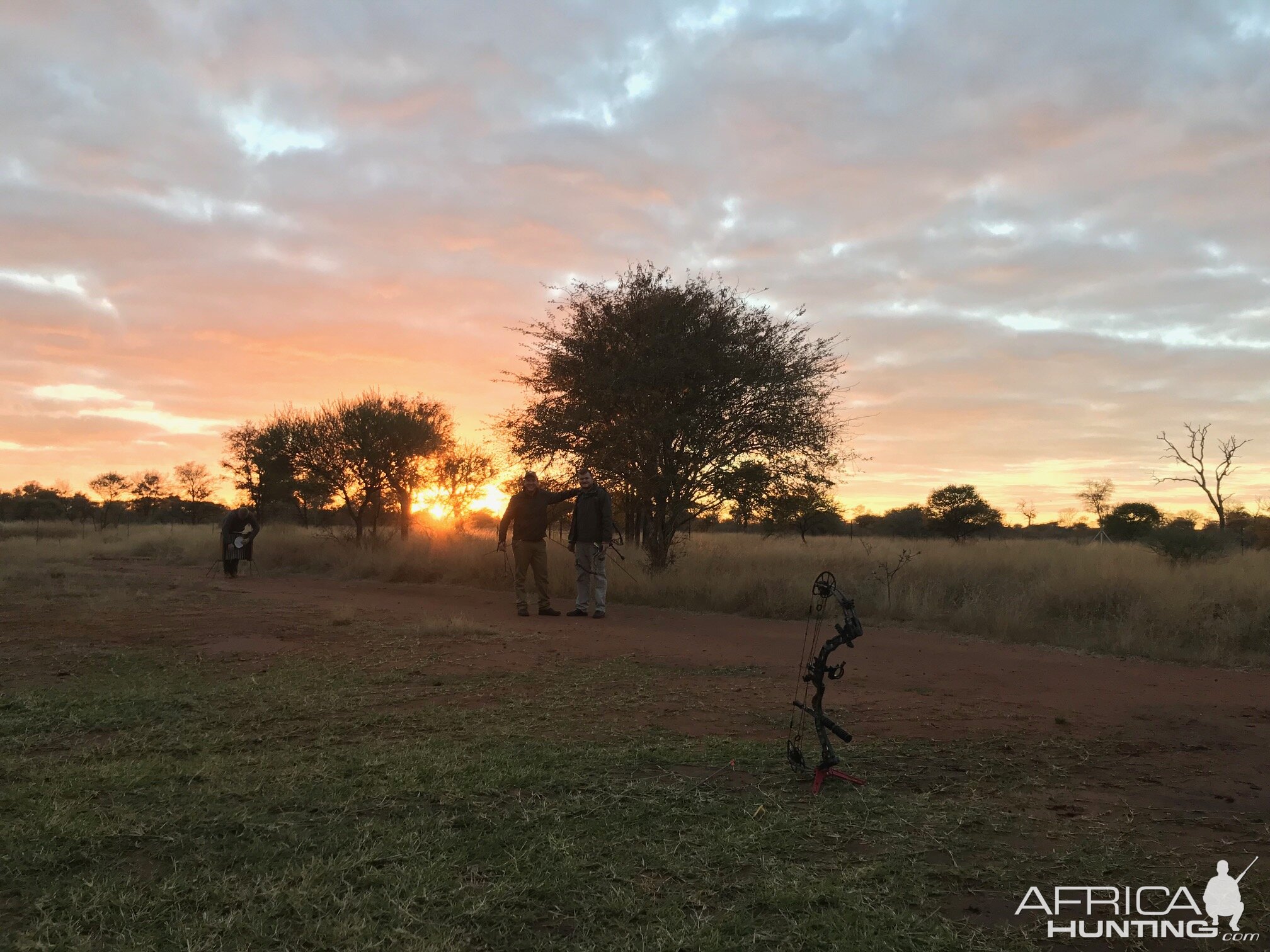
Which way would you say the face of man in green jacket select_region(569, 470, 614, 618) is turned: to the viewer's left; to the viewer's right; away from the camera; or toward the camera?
toward the camera

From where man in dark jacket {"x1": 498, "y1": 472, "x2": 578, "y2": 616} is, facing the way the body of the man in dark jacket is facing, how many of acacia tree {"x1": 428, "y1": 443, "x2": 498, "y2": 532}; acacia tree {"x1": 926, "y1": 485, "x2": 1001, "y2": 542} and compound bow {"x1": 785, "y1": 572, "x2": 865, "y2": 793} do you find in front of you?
1

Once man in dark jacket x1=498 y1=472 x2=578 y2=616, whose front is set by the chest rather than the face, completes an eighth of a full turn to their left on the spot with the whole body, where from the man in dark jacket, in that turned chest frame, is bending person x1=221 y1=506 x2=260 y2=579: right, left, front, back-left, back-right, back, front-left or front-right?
back

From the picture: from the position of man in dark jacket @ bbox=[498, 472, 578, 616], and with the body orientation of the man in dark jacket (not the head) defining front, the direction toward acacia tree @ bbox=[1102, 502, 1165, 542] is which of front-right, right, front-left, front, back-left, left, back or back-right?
back-left

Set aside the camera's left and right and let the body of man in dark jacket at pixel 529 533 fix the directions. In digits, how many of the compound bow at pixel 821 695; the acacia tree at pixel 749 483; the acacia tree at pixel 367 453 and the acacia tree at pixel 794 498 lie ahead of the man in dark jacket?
1

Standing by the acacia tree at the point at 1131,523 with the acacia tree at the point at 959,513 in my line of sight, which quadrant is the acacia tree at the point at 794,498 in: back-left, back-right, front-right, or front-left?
front-left

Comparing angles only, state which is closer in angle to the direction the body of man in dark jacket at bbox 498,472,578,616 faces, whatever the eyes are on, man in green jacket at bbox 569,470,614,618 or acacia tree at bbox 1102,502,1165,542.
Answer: the man in green jacket

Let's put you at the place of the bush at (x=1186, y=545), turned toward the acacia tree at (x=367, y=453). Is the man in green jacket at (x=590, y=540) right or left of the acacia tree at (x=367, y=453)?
left

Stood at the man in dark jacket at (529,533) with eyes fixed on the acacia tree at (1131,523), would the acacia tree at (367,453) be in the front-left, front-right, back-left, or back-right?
front-left

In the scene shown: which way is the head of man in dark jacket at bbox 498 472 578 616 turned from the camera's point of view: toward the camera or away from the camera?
toward the camera

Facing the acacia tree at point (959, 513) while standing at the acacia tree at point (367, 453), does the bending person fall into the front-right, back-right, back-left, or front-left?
back-right

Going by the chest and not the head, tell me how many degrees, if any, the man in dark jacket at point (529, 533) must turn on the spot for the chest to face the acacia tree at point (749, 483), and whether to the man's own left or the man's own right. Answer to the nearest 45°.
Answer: approximately 135° to the man's own left

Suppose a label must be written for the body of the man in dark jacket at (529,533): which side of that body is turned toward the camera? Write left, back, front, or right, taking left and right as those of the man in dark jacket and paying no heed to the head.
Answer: front

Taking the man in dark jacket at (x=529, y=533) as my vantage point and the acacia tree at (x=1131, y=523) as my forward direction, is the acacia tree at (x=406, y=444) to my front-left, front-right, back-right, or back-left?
front-left

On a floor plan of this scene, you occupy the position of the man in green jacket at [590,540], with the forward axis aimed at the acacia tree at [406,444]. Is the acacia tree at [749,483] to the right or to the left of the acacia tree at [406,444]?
right

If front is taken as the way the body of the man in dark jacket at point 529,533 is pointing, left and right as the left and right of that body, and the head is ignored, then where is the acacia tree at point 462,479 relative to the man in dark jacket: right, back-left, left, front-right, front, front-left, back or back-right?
back

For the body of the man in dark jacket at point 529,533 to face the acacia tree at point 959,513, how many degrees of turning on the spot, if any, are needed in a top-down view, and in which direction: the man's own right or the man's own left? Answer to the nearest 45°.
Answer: approximately 135° to the man's own left

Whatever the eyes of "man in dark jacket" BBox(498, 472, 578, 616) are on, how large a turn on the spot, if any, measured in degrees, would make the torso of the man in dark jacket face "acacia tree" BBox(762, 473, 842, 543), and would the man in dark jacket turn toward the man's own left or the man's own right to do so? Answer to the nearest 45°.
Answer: approximately 135° to the man's own left
